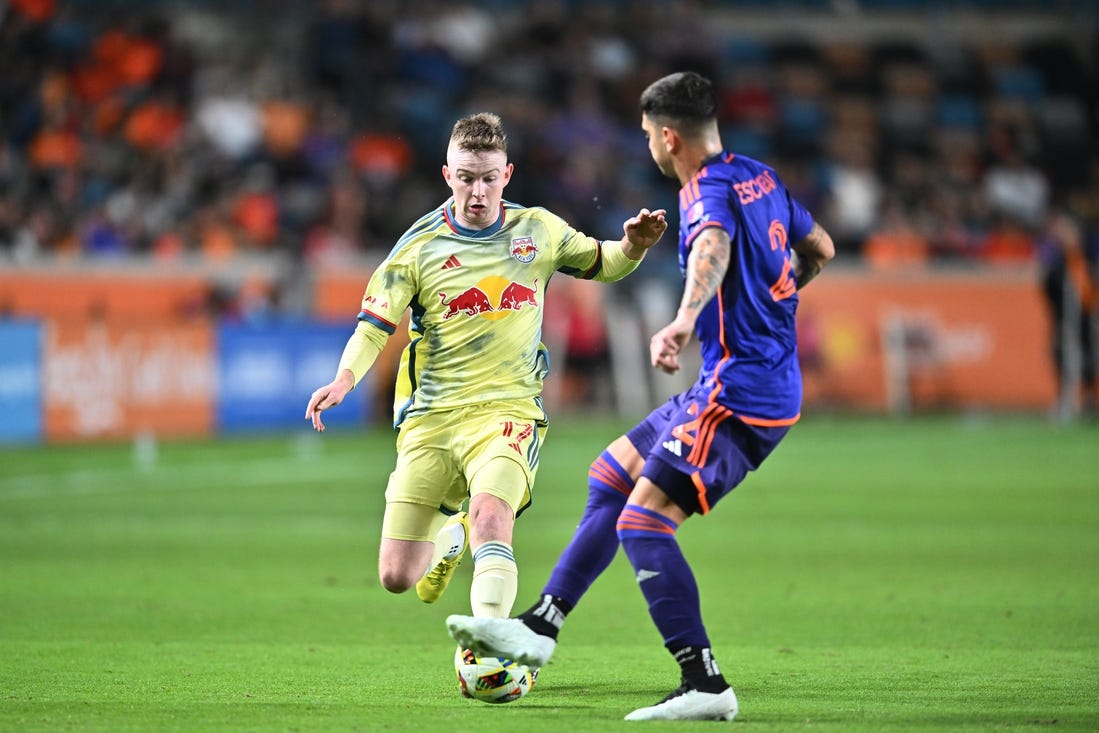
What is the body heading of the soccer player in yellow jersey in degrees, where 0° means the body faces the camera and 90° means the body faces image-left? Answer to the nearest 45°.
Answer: approximately 0°

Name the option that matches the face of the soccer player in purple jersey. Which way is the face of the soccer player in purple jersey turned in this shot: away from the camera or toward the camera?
away from the camera

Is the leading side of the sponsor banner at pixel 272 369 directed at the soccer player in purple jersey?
yes

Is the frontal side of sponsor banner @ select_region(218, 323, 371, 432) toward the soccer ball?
yes

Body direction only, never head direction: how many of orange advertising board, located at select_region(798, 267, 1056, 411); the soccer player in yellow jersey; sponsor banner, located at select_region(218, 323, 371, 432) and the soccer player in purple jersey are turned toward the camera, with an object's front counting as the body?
3

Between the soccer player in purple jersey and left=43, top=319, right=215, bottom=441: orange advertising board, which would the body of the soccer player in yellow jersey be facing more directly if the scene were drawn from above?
the soccer player in purple jersey

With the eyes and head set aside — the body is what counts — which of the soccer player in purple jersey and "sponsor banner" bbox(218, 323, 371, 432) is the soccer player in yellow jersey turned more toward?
the soccer player in purple jersey

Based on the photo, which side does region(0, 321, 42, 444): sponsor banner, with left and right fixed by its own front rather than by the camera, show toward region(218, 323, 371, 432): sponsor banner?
left

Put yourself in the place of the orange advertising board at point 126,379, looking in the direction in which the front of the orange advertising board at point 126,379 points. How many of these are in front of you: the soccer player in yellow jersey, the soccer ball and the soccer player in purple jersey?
3

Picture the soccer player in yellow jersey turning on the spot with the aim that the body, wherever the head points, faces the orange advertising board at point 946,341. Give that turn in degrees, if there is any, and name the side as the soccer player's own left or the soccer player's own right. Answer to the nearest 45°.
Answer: approximately 180°
